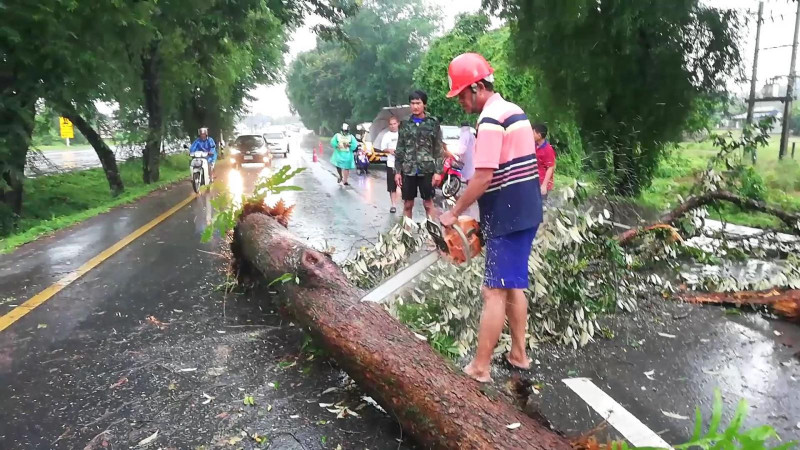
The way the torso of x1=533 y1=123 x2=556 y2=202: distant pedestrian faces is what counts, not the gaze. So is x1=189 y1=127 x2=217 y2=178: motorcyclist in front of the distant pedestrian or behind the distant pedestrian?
in front

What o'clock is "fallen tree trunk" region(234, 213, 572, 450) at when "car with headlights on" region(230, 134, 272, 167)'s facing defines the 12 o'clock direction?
The fallen tree trunk is roughly at 12 o'clock from the car with headlights on.

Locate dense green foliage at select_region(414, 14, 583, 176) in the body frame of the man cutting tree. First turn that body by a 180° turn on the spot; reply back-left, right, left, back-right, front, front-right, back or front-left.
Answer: left

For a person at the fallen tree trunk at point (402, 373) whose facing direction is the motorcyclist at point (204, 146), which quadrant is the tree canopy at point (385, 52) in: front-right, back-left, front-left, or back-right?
front-right

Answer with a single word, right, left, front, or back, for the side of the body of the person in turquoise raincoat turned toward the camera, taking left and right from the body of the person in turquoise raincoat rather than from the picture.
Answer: front

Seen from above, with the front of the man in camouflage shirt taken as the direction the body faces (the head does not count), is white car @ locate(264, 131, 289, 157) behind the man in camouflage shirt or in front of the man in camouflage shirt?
behind

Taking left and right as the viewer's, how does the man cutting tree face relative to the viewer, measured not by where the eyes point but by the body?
facing to the left of the viewer

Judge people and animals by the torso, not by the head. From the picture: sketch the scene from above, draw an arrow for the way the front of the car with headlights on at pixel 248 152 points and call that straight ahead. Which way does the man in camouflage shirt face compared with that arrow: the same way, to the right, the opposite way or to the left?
the same way

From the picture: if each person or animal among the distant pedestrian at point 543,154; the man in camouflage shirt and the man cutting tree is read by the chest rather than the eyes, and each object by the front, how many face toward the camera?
1

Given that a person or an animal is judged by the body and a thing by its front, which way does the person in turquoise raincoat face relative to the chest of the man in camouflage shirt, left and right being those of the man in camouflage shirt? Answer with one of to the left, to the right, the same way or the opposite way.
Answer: the same way

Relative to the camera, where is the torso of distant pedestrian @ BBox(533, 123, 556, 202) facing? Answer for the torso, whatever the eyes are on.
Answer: to the viewer's left

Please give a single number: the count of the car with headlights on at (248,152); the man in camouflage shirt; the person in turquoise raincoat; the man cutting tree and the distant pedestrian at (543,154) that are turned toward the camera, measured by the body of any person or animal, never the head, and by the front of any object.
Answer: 3

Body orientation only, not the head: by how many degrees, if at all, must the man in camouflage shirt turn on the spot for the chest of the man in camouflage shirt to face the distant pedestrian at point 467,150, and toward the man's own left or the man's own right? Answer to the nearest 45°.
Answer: approximately 135° to the man's own left

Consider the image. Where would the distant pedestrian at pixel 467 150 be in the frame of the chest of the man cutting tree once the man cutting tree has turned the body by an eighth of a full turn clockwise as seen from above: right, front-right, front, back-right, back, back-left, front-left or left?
front-right

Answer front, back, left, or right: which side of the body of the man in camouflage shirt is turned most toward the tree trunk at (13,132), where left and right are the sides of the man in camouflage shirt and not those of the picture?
right

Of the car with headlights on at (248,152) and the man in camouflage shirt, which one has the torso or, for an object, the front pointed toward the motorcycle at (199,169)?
the car with headlights on
